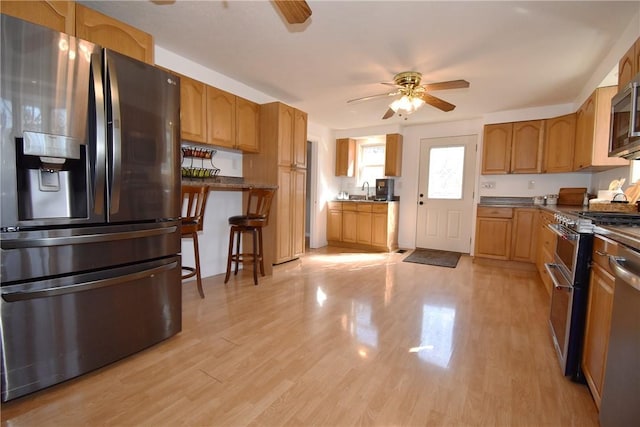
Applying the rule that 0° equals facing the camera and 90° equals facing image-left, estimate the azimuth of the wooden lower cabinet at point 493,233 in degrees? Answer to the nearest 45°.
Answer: approximately 0°

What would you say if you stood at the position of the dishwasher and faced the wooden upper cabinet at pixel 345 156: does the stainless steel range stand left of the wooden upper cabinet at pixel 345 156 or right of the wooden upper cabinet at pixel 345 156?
right

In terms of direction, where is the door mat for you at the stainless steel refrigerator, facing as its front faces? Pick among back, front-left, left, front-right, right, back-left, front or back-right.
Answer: front-left

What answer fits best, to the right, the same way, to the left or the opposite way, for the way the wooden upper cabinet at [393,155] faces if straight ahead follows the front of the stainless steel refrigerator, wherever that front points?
to the right

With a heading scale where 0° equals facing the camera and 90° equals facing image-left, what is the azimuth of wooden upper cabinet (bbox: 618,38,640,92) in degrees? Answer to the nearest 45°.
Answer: approximately 90°

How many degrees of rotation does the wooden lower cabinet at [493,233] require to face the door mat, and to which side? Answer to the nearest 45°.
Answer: approximately 90° to its right

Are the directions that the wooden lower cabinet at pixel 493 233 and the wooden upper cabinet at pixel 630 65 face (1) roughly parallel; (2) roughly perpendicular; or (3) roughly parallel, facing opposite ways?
roughly perpendicular

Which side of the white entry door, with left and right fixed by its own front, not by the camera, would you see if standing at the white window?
right

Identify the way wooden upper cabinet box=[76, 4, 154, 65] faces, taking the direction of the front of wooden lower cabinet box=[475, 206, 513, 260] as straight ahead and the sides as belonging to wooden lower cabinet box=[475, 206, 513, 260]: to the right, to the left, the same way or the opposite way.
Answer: to the left

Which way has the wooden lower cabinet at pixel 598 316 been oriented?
to the viewer's left

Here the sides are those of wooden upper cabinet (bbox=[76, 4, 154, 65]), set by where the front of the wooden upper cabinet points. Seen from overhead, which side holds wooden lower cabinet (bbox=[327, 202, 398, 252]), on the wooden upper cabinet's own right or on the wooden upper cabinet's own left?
on the wooden upper cabinet's own left

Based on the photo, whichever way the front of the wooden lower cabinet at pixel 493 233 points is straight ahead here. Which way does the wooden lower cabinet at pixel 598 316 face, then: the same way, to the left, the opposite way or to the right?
to the right

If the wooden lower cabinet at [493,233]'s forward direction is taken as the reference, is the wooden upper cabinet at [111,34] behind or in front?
in front

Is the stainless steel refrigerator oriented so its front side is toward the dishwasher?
yes

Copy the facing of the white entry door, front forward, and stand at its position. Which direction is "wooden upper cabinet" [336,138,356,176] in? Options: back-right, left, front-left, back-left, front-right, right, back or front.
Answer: right
